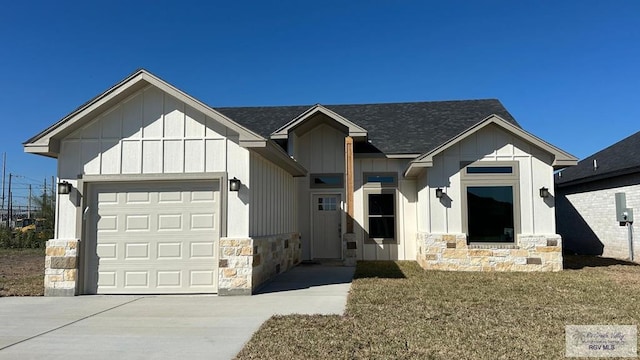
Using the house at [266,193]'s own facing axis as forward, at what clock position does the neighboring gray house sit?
The neighboring gray house is roughly at 8 o'clock from the house.

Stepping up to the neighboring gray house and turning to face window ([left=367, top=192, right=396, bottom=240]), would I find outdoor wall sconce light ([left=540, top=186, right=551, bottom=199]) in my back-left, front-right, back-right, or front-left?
front-left

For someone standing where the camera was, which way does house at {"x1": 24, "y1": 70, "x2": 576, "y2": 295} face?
facing the viewer

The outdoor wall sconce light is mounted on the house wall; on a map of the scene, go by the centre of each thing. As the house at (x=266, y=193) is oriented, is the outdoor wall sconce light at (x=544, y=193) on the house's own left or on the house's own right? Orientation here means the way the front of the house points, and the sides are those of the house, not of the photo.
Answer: on the house's own left

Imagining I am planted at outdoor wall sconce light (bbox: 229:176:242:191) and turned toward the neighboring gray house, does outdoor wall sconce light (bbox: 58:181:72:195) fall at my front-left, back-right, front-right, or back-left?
back-left

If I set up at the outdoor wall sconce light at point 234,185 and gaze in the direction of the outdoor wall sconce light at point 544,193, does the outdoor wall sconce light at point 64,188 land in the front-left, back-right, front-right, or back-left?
back-left
